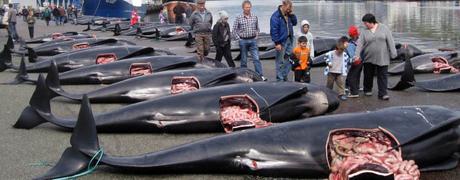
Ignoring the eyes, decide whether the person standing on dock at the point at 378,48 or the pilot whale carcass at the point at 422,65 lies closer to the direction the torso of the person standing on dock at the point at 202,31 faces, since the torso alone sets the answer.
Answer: the person standing on dock

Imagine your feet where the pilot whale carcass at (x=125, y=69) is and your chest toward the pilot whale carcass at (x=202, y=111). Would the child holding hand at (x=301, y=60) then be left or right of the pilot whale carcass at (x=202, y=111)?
left

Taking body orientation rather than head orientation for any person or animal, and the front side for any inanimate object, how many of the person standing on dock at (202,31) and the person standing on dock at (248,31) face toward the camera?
2

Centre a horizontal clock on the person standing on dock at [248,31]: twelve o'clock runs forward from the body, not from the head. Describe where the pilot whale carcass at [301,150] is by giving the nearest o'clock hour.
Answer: The pilot whale carcass is roughly at 12 o'clock from the person standing on dock.

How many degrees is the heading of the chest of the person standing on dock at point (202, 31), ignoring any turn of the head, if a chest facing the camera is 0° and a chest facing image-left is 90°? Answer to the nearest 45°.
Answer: approximately 0°

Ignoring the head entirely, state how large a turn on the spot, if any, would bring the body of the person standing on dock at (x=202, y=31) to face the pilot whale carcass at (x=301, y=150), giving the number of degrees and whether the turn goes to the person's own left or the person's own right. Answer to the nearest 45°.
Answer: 0° — they already face it
